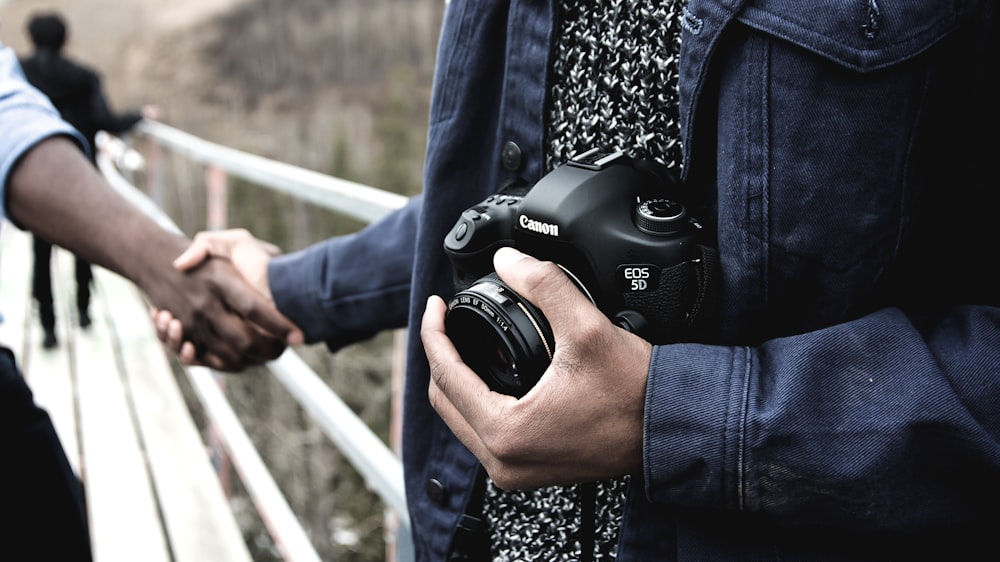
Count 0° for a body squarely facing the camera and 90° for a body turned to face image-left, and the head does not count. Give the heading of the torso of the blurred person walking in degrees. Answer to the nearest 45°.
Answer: approximately 180°
